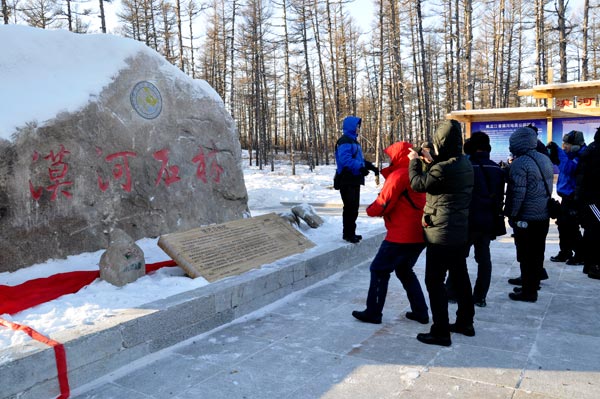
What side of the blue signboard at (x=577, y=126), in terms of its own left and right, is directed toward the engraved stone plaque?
front

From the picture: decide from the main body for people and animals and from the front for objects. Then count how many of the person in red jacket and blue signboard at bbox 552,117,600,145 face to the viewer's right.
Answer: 0

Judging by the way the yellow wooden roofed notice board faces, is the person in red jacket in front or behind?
in front

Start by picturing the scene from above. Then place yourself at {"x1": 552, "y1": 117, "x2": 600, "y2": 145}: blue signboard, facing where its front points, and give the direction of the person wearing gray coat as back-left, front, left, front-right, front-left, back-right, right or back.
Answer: front

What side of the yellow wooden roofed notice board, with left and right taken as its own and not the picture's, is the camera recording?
front

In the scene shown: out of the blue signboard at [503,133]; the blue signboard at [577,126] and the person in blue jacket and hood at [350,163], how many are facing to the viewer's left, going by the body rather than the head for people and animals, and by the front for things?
0

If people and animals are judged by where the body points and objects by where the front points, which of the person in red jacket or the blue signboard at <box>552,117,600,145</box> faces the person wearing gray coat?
the blue signboard

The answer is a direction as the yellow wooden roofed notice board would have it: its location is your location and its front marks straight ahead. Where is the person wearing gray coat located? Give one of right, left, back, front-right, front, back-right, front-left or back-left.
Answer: front

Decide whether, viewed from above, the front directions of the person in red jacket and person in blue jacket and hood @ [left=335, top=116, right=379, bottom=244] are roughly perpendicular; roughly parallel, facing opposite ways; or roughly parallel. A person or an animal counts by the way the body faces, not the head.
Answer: roughly parallel, facing opposite ways

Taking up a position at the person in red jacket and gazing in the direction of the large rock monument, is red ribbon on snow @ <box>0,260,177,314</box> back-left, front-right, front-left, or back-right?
front-left

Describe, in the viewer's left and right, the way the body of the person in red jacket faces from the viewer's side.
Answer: facing to the left of the viewer
